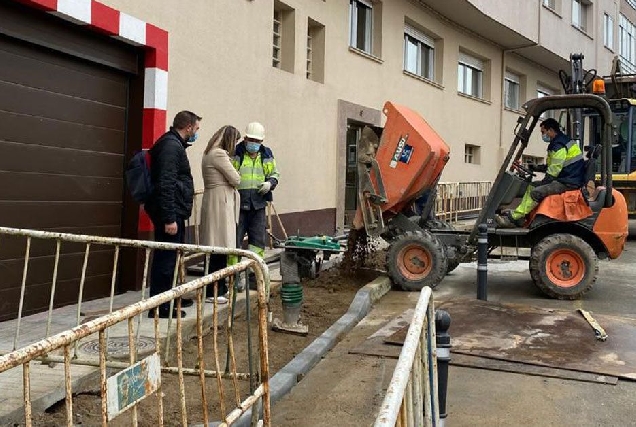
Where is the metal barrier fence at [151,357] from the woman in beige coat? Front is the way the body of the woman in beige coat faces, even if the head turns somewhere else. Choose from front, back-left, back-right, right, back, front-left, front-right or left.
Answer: back-right

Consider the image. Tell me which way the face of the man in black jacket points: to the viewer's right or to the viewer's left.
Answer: to the viewer's right

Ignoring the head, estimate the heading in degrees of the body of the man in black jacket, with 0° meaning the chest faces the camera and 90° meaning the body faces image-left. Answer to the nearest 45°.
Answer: approximately 270°

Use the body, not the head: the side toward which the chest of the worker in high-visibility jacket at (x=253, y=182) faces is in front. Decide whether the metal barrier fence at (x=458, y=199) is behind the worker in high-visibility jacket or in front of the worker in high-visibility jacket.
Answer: behind

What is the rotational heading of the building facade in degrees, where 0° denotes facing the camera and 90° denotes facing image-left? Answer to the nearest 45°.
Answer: approximately 315°

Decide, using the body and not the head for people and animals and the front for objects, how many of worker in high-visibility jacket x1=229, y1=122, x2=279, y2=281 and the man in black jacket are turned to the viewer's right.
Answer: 1

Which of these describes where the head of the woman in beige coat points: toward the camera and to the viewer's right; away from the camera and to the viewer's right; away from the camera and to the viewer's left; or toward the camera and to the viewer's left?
away from the camera and to the viewer's right

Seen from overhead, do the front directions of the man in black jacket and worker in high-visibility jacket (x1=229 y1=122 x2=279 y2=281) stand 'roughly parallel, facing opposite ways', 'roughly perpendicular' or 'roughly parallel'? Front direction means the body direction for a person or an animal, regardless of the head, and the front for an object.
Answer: roughly perpendicular

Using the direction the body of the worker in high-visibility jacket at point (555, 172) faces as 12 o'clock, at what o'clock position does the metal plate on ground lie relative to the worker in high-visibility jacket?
The metal plate on ground is roughly at 9 o'clock from the worker in high-visibility jacket.

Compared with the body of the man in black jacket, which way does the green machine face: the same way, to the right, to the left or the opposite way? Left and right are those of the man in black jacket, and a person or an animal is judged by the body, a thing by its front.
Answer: the opposite way

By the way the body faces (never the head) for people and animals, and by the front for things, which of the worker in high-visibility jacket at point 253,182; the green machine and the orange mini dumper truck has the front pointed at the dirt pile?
the orange mini dumper truck

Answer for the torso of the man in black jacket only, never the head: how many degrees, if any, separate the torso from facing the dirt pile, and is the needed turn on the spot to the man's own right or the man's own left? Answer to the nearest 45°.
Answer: approximately 45° to the man's own left

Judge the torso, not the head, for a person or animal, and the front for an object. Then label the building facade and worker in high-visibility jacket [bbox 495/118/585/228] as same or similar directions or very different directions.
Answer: very different directions

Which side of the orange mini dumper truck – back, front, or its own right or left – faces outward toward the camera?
left
